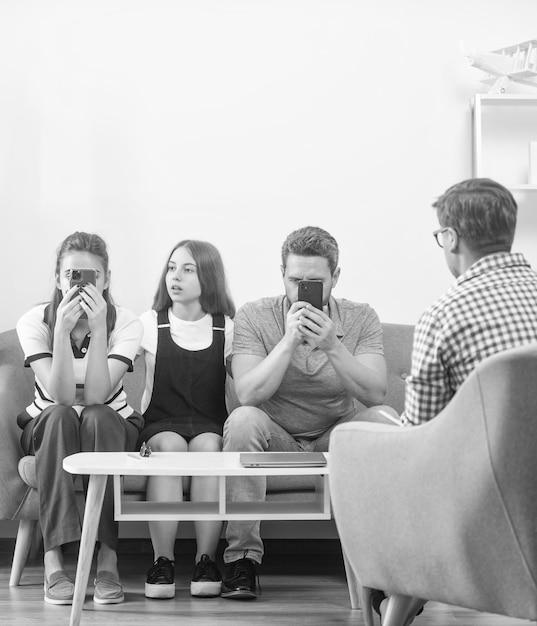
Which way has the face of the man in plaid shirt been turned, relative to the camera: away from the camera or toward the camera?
away from the camera

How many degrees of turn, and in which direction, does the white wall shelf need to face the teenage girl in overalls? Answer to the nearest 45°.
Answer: approximately 45° to its right

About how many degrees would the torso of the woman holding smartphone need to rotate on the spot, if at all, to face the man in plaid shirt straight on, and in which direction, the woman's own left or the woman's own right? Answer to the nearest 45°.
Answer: approximately 45° to the woman's own left

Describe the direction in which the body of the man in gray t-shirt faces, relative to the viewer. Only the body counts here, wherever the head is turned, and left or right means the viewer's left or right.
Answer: facing the viewer

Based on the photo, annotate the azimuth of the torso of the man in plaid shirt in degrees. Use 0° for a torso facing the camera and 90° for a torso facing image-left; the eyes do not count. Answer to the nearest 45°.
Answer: approximately 135°

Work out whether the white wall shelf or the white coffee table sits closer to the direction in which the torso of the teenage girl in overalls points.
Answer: the white coffee table

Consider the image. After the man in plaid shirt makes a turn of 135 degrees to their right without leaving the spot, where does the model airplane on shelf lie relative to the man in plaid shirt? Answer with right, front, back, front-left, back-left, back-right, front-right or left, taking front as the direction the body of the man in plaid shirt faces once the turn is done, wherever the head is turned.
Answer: left

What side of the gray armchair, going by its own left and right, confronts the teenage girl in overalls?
front

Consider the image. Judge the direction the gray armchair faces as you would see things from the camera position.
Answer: facing away from the viewer and to the left of the viewer

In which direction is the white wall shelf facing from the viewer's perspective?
toward the camera

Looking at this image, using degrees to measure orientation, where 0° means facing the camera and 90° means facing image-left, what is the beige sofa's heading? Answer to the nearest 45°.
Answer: approximately 0°

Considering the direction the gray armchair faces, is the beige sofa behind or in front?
in front

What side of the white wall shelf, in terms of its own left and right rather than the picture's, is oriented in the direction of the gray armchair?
front

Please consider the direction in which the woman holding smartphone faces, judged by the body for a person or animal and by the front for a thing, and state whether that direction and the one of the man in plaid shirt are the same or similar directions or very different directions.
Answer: very different directions
